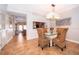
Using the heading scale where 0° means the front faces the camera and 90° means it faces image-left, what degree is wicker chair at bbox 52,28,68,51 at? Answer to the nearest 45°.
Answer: approximately 45°

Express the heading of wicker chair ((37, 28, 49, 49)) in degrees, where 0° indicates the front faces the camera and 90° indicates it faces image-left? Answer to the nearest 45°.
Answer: approximately 315°

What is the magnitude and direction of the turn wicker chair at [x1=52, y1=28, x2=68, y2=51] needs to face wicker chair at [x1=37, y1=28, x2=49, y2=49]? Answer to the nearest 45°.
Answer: approximately 45° to its right
